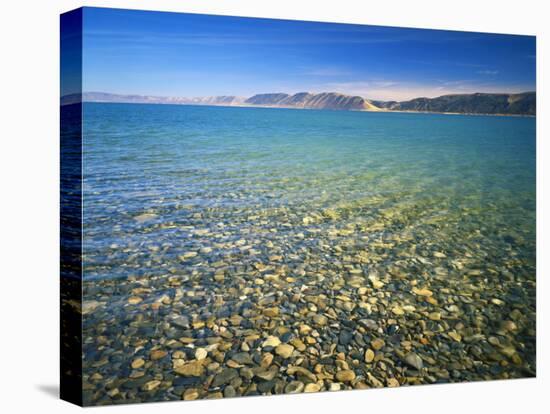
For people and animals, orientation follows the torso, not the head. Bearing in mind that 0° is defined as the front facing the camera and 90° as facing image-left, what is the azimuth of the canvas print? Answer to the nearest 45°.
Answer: approximately 315°
